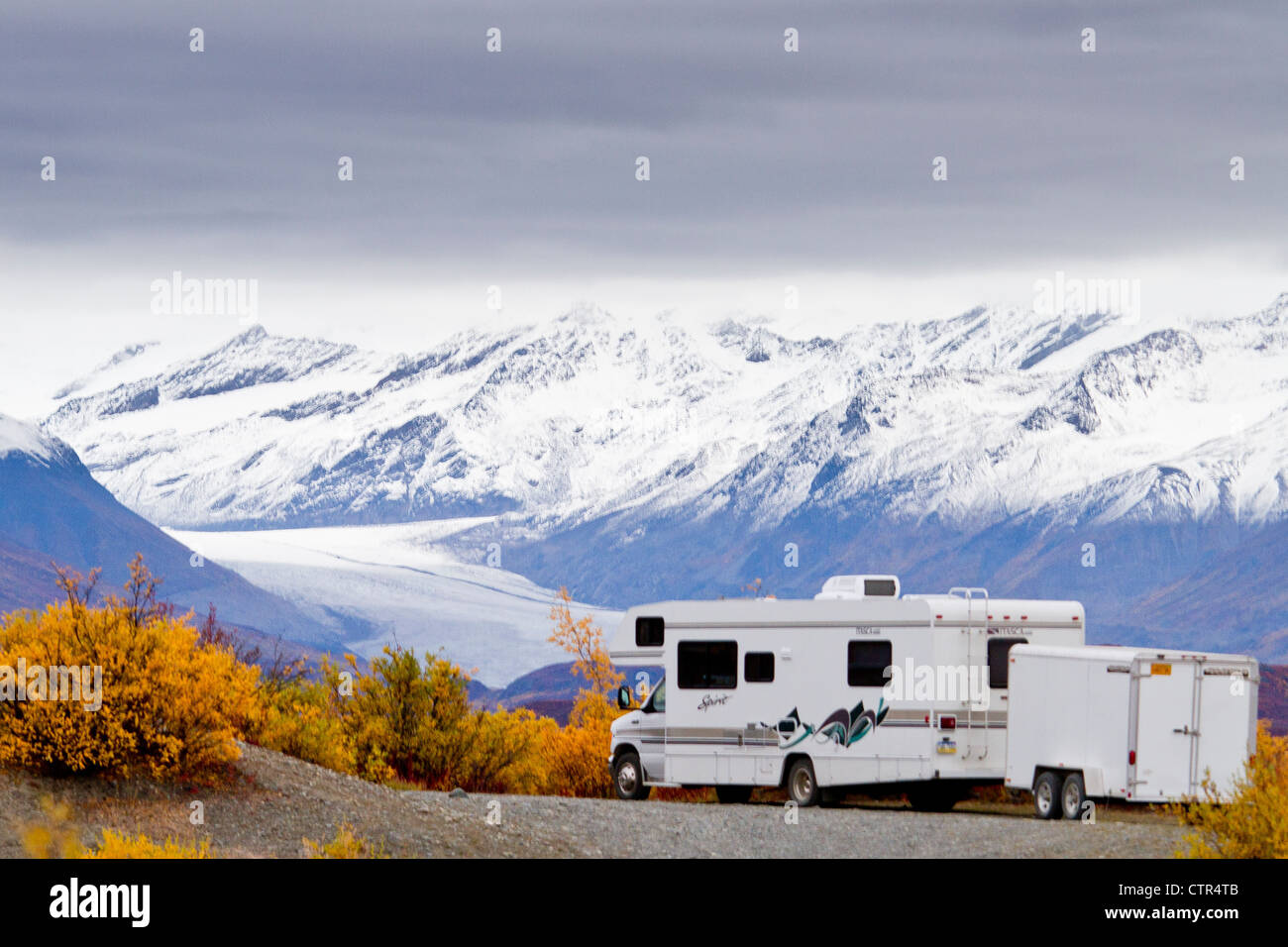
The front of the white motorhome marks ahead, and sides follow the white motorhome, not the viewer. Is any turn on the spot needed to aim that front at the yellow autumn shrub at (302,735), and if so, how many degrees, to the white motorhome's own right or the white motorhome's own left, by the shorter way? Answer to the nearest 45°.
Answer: approximately 45° to the white motorhome's own left

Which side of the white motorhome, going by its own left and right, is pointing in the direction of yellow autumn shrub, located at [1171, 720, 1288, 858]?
back

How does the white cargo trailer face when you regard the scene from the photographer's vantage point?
facing away from the viewer and to the left of the viewer

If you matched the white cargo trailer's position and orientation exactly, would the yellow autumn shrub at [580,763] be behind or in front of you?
in front

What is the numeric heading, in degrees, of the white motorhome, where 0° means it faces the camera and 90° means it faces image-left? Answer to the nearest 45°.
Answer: approximately 135°

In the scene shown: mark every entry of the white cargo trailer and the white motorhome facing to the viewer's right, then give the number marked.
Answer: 0

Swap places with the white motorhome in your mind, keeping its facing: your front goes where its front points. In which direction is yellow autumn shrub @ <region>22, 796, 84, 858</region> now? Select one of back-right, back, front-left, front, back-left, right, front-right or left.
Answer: left

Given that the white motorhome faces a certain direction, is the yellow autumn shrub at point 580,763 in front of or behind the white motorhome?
in front
